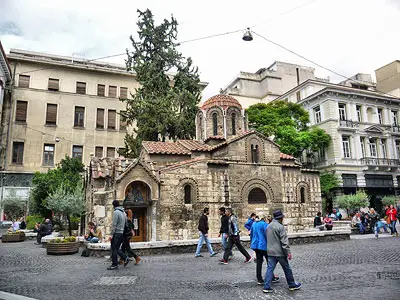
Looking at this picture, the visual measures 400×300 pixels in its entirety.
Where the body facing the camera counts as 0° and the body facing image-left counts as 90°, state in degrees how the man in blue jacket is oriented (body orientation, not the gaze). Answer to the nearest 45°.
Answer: approximately 225°

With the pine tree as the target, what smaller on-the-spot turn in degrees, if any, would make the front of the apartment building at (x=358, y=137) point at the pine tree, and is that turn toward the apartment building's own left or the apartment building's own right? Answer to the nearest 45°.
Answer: approximately 90° to the apartment building's own right

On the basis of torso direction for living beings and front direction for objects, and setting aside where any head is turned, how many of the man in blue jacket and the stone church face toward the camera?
1

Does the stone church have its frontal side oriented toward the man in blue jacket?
yes

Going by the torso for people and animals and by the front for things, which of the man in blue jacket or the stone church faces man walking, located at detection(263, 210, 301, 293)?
the stone church

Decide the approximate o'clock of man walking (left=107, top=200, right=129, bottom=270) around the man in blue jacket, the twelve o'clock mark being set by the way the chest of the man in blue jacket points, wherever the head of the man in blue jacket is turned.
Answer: The man walking is roughly at 8 o'clock from the man in blue jacket.
